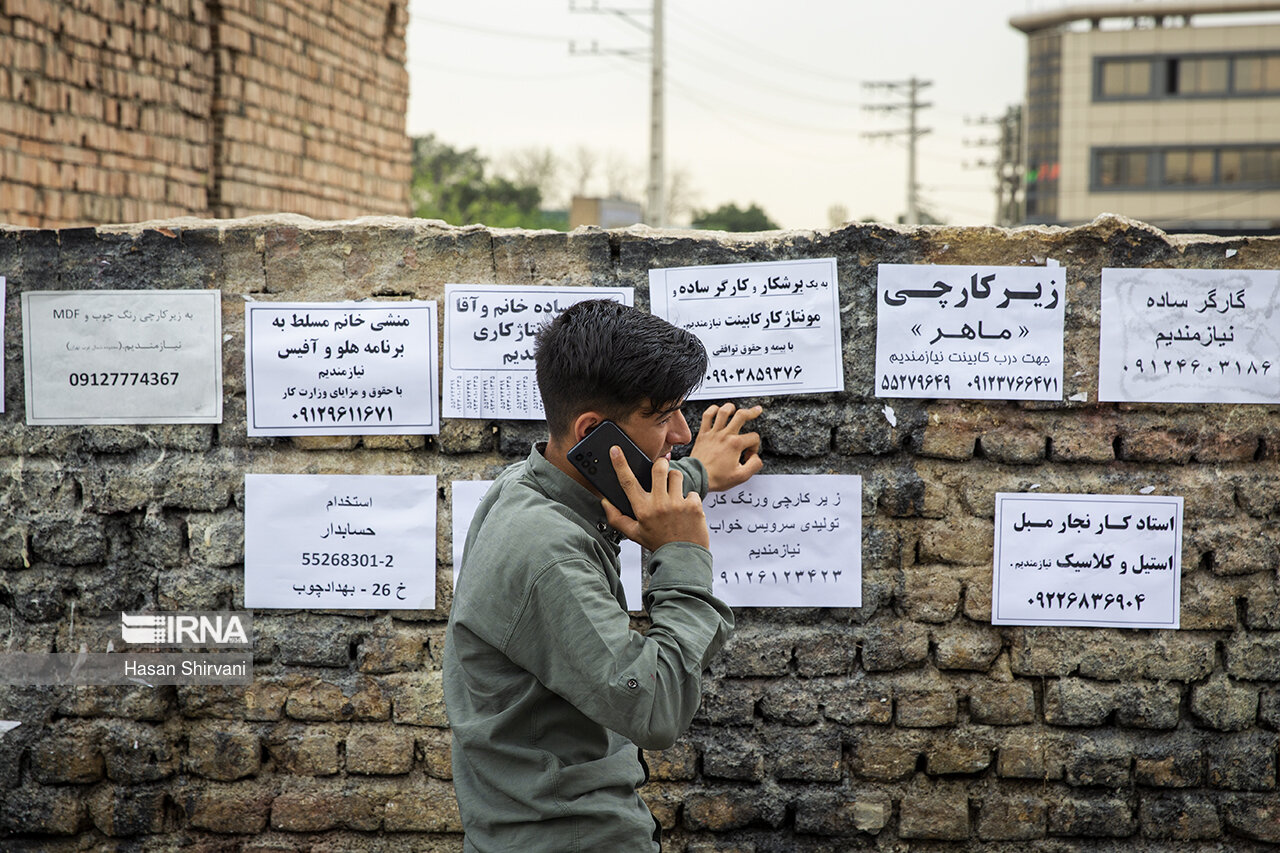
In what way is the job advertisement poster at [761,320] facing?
toward the camera

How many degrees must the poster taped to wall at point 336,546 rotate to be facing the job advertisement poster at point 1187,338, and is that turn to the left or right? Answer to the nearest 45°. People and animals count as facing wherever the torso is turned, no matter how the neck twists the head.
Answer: approximately 90° to its left

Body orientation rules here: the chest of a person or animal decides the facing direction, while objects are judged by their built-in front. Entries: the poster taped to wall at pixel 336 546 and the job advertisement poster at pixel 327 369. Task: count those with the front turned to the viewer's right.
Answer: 0

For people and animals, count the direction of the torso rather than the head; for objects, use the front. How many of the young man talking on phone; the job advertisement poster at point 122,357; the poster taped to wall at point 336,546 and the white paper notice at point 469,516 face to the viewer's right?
1

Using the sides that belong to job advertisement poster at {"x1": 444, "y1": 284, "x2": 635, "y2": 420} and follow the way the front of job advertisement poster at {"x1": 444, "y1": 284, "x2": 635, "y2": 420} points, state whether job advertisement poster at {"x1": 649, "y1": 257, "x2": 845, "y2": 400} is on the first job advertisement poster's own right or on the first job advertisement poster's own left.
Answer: on the first job advertisement poster's own left

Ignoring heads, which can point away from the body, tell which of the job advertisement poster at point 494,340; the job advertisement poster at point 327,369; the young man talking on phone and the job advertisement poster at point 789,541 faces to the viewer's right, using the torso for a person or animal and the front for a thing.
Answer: the young man talking on phone

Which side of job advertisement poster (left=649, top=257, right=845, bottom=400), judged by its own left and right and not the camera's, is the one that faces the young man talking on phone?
front

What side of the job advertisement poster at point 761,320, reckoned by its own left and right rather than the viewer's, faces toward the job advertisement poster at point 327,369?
right

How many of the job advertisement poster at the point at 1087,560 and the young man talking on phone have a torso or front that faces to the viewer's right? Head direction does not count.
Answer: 1

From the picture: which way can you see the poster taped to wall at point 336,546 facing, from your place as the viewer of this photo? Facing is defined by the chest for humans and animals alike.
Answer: facing the viewer

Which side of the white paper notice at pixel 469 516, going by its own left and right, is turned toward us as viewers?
front

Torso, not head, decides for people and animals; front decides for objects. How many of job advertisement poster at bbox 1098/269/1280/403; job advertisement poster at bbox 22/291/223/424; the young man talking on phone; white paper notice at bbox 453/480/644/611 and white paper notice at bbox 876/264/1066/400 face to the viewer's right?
1

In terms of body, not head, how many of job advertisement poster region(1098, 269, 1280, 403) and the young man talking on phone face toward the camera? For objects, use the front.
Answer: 1

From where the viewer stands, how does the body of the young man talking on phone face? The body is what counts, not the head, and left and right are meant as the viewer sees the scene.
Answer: facing to the right of the viewer
